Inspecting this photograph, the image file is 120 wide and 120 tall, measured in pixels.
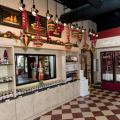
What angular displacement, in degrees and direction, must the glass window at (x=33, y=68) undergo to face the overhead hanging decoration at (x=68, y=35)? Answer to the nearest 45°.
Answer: approximately 90° to its left

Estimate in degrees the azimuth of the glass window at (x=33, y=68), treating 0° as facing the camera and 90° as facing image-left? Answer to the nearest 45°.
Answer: approximately 315°

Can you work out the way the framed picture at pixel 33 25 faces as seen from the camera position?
facing the viewer and to the right of the viewer

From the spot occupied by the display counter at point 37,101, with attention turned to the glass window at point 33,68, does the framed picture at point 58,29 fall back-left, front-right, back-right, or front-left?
front-right

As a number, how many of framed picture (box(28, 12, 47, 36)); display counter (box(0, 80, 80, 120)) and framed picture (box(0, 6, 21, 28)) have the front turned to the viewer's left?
0

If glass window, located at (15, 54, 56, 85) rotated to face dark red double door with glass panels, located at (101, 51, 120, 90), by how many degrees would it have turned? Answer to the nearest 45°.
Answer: approximately 90° to its left

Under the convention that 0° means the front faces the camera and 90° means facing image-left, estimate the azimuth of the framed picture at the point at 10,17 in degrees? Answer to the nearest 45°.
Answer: approximately 315°

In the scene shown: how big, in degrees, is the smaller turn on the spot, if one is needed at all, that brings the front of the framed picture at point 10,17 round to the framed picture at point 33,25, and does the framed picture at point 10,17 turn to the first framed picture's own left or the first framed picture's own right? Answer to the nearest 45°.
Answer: approximately 90° to the first framed picture's own left

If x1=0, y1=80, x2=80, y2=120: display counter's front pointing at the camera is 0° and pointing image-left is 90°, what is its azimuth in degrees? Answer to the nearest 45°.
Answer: approximately 315°

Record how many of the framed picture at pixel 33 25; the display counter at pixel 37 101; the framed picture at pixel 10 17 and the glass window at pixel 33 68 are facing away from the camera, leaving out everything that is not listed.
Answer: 0

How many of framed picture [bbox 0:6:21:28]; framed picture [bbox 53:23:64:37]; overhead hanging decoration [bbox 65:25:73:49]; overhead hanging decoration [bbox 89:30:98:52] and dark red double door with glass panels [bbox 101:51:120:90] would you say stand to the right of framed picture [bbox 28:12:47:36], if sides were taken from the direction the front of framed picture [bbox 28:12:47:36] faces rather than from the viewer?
1

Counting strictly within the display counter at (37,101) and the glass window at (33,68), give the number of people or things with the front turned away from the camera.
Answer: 0
